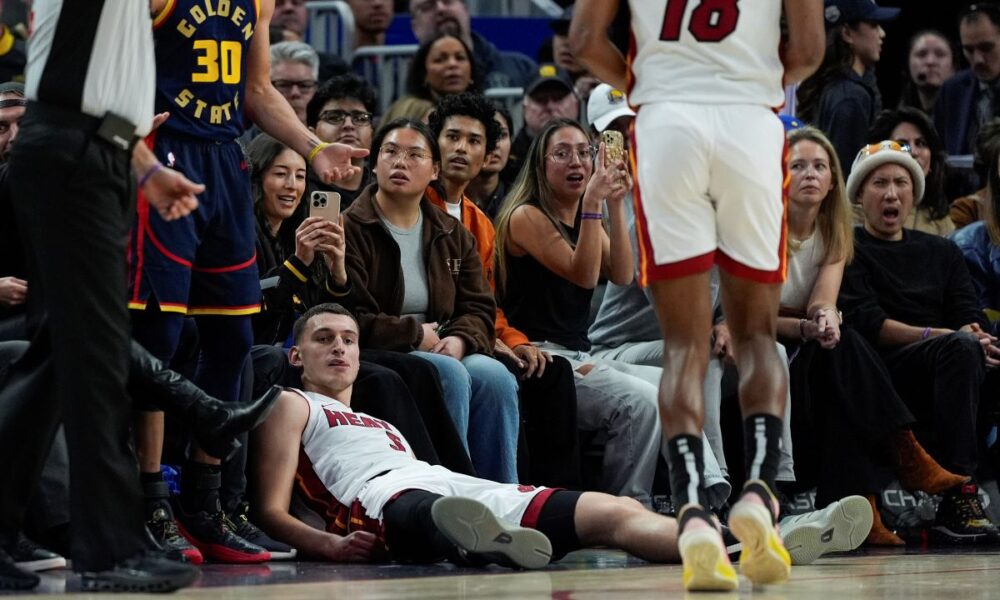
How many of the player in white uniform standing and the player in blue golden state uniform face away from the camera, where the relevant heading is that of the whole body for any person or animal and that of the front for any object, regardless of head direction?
1

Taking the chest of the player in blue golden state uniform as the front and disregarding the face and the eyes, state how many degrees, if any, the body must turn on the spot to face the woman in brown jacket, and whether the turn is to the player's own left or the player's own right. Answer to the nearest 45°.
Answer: approximately 90° to the player's own left

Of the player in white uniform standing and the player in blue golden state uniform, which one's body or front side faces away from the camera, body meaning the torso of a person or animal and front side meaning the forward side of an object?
the player in white uniform standing

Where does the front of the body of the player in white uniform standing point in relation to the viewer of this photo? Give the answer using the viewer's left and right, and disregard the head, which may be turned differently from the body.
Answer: facing away from the viewer

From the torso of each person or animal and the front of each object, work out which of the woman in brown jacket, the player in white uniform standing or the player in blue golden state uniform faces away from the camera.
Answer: the player in white uniform standing

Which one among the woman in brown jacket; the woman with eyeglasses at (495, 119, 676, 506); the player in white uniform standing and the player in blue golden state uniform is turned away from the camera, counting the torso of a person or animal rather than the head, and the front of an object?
the player in white uniform standing

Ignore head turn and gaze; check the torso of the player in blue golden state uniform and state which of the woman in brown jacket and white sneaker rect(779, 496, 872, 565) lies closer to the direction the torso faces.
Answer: the white sneaker

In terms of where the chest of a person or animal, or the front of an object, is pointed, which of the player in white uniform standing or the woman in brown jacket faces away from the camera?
the player in white uniform standing

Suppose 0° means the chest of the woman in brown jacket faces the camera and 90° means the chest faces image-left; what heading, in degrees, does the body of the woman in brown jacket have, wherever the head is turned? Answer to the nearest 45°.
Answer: approximately 315°

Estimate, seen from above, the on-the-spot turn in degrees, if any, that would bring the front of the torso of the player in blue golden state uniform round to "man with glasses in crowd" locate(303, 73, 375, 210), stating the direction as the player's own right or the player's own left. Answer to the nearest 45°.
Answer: approximately 135° to the player's own left
